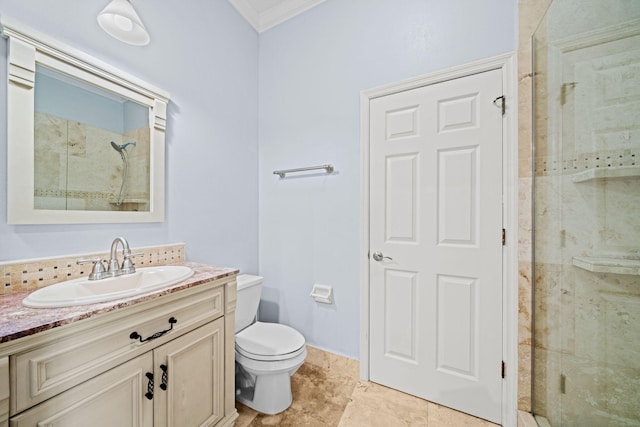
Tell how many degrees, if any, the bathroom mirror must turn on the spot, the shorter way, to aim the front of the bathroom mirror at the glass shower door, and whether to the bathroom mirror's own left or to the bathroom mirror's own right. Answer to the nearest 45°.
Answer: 0° — it already faces it

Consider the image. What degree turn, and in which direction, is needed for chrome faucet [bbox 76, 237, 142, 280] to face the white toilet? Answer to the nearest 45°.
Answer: approximately 45° to its left

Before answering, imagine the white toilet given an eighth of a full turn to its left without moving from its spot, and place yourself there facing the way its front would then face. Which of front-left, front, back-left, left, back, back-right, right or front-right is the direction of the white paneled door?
front

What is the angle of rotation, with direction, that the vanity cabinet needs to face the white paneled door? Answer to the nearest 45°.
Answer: approximately 45° to its left

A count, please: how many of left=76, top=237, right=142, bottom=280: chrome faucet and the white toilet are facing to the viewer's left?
0

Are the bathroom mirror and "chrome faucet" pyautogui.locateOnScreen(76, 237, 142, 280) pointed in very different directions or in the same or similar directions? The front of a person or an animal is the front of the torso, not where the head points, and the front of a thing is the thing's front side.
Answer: same or similar directions

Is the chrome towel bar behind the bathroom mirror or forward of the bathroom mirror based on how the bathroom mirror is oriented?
forward

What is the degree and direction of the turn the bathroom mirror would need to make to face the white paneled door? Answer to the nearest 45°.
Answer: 0° — it already faces it

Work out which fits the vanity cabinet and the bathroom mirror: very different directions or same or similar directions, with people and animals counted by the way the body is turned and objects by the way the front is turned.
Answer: same or similar directions

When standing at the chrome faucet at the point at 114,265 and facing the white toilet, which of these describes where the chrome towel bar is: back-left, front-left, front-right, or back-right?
front-left

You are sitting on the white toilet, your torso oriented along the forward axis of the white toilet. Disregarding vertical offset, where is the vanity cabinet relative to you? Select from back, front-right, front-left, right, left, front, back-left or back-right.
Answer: right

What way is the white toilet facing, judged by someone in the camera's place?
facing the viewer and to the right of the viewer
